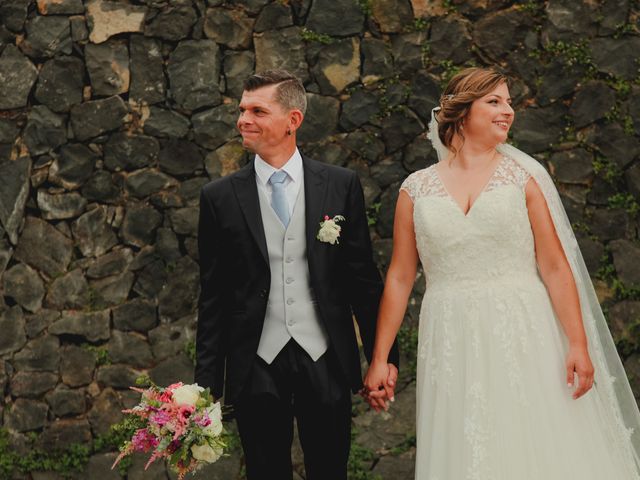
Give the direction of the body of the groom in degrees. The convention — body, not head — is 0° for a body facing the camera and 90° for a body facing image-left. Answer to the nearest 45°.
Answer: approximately 0°

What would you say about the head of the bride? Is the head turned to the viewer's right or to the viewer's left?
to the viewer's right

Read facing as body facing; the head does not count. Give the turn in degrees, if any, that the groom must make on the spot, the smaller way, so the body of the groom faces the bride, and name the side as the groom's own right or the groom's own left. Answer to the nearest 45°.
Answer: approximately 90° to the groom's own left

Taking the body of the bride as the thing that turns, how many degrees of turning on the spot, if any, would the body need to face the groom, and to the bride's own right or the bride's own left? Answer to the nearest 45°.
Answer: approximately 90° to the bride's own right

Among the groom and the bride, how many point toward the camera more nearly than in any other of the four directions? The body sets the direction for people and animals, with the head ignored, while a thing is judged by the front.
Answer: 2

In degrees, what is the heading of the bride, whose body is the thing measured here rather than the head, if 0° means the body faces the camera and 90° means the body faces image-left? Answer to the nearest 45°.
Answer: approximately 0°
